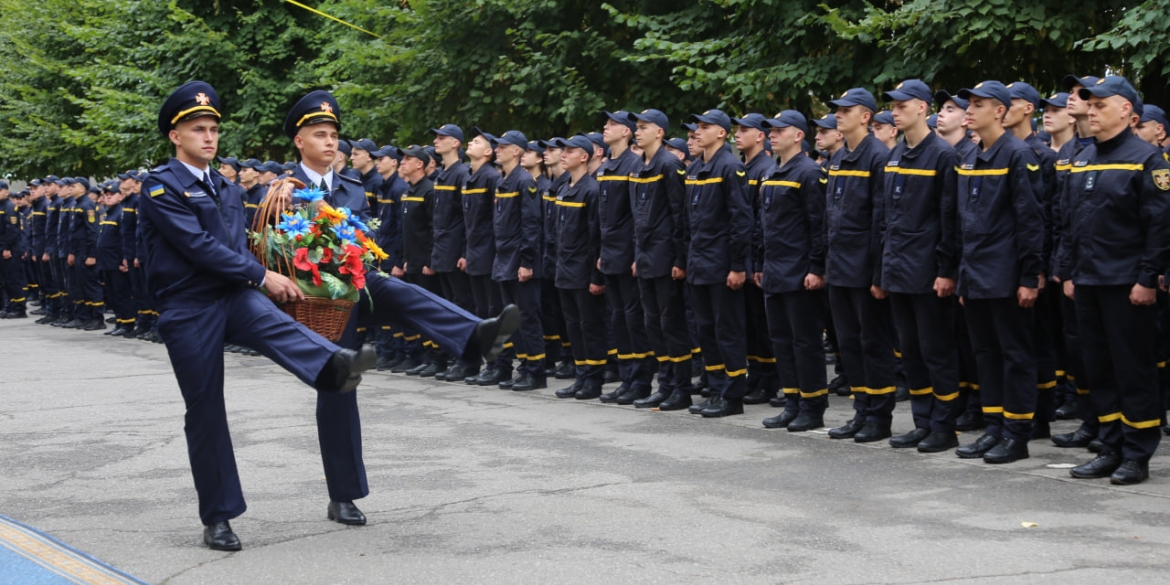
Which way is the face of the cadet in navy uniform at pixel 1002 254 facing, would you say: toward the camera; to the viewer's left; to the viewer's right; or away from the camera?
to the viewer's left

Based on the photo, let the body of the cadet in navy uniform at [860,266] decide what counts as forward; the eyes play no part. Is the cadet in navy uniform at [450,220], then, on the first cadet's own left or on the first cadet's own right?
on the first cadet's own right

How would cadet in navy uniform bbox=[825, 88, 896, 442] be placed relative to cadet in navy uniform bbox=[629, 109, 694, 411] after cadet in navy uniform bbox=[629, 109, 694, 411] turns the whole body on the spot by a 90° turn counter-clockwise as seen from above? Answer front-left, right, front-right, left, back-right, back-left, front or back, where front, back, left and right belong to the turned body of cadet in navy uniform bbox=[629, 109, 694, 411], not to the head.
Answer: front

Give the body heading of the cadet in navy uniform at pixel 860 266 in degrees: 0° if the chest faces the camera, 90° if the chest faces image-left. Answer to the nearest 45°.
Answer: approximately 45°

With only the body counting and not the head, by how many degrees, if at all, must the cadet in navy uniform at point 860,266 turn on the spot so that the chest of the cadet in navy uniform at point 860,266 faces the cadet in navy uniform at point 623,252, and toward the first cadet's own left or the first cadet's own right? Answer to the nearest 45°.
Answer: approximately 90° to the first cadet's own right

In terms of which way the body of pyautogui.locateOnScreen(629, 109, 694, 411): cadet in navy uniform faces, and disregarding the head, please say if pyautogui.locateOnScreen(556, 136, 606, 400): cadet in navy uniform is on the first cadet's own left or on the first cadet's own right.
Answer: on the first cadet's own right

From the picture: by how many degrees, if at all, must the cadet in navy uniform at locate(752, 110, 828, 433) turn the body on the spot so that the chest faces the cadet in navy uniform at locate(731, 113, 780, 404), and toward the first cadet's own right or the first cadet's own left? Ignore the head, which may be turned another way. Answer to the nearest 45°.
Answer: approximately 135° to the first cadet's own right

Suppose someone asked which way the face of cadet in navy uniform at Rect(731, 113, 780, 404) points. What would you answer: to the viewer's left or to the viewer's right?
to the viewer's left

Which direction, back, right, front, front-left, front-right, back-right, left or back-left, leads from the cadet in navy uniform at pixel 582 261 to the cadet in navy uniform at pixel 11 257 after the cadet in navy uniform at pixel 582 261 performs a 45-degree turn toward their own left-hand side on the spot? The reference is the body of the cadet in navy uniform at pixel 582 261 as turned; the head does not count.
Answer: back-right

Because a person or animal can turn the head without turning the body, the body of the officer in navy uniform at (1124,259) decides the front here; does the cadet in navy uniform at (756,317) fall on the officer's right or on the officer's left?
on the officer's right

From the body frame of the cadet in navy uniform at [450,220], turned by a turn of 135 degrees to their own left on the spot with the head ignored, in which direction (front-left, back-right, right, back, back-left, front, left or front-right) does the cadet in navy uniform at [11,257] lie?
back-left

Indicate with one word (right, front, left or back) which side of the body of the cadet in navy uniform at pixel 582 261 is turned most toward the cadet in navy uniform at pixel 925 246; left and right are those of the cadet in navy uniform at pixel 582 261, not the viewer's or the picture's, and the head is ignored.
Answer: left

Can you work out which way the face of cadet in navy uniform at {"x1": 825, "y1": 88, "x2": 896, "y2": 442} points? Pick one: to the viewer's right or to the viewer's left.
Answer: to the viewer's left

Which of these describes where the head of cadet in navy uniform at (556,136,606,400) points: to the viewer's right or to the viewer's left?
to the viewer's left

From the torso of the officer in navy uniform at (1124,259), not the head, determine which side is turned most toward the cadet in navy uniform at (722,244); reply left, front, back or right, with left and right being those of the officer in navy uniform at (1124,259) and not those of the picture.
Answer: right

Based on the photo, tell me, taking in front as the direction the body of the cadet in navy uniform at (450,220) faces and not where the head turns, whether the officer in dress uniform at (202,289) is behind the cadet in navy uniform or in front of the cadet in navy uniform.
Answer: in front

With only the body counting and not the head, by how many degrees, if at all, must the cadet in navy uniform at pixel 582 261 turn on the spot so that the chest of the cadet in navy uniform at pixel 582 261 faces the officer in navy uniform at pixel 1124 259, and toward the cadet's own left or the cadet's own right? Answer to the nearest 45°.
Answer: approximately 90° to the cadet's own left

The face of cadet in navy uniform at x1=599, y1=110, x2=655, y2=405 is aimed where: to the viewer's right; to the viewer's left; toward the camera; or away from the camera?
to the viewer's left
